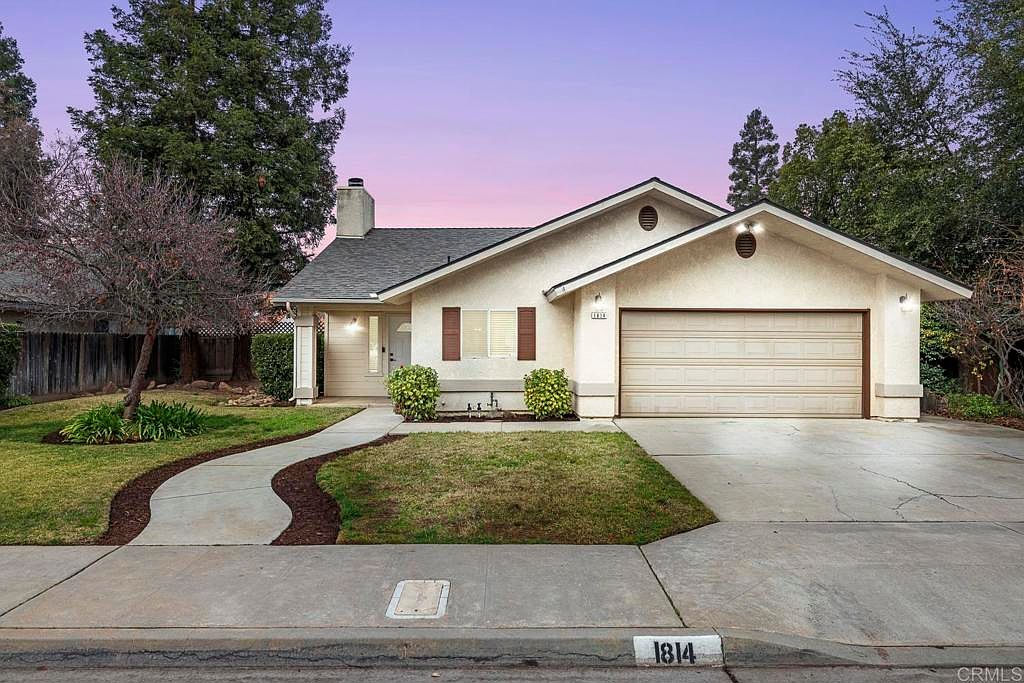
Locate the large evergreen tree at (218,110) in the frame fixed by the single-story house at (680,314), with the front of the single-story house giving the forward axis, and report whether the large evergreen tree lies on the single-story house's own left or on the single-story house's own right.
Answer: on the single-story house's own right

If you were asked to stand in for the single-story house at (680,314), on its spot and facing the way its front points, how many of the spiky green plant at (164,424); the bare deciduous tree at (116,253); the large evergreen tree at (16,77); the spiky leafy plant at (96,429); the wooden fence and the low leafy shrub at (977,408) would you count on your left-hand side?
1

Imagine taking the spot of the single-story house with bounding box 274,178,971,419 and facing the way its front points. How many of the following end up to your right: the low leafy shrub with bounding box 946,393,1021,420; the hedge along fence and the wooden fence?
2

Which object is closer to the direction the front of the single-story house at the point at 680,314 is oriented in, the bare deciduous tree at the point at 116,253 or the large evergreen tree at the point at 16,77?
the bare deciduous tree

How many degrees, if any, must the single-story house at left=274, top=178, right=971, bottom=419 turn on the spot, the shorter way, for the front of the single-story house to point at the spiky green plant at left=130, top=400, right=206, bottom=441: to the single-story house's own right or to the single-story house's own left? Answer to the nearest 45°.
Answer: approximately 45° to the single-story house's own right

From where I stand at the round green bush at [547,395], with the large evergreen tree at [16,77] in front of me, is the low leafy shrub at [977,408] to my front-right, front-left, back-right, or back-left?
back-right

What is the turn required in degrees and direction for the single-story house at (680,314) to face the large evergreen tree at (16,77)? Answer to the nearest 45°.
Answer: approximately 90° to its right

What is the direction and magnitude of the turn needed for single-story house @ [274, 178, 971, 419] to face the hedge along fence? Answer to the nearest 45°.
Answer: approximately 90° to its right

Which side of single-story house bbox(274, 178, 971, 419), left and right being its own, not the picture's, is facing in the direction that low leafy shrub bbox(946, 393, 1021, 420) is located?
left

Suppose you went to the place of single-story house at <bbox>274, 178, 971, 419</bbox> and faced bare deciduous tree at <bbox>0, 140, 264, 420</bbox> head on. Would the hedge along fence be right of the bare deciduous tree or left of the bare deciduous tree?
right

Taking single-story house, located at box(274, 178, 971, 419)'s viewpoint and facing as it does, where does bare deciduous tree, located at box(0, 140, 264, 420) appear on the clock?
The bare deciduous tree is roughly at 2 o'clock from the single-story house.

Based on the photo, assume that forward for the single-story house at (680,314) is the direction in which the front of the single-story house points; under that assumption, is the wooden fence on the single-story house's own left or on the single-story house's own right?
on the single-story house's own right

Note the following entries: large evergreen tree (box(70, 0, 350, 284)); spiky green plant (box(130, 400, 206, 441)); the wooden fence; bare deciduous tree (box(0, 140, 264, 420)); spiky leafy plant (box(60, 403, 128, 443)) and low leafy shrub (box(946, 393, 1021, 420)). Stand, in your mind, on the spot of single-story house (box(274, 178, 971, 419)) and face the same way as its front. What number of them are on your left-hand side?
1

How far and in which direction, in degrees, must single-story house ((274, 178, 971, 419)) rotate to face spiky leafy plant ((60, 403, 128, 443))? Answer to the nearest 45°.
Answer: approximately 45° to its right

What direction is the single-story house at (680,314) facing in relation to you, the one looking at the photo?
facing the viewer

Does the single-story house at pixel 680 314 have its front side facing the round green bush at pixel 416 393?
no

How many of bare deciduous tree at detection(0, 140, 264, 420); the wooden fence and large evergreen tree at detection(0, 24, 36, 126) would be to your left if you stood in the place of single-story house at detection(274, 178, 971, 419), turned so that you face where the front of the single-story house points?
0
